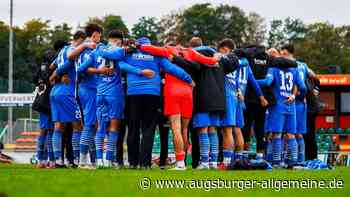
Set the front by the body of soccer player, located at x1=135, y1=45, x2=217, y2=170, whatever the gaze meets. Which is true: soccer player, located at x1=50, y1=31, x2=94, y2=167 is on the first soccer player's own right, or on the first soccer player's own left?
on the first soccer player's own left

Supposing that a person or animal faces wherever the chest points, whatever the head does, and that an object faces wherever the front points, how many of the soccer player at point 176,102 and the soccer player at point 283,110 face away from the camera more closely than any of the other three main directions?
2

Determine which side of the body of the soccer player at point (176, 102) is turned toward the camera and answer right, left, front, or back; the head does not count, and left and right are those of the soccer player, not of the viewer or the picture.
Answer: back

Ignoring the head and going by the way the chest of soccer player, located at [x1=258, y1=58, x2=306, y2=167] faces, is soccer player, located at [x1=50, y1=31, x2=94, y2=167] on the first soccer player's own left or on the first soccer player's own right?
on the first soccer player's own left

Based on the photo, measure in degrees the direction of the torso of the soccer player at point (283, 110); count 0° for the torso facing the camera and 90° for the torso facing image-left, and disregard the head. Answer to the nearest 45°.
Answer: approximately 180°

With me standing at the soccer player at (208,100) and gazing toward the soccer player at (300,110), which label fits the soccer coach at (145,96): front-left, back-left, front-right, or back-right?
back-left

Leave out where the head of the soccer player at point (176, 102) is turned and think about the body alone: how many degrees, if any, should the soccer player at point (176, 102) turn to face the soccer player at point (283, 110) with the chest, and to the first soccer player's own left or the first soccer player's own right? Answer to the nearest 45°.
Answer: approximately 45° to the first soccer player's own right

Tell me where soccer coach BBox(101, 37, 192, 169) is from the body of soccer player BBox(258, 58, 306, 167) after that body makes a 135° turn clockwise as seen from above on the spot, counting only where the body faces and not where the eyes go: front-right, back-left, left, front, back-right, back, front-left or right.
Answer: right
